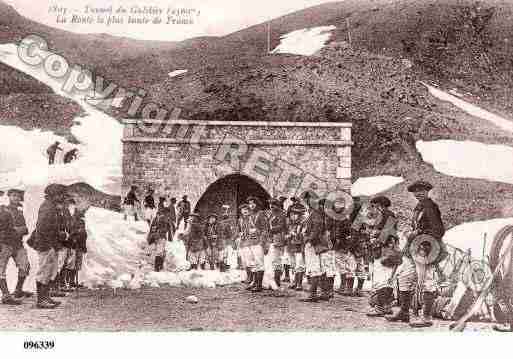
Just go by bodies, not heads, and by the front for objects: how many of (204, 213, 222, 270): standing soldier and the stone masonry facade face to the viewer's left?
0

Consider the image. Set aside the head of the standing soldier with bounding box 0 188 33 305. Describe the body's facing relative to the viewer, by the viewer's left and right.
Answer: facing the viewer and to the right of the viewer

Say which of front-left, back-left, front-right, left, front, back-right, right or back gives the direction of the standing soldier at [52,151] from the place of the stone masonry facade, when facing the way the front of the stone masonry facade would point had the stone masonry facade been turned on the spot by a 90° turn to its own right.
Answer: front

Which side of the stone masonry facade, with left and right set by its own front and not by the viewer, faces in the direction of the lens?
front

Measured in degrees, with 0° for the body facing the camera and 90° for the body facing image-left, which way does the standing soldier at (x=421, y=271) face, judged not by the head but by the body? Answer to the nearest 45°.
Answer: approximately 45°

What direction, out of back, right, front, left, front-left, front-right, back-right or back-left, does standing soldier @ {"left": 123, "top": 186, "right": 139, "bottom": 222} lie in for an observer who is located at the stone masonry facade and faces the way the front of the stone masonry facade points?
right

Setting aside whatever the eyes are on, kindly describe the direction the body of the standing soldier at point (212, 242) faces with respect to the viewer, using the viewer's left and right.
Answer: facing the viewer
